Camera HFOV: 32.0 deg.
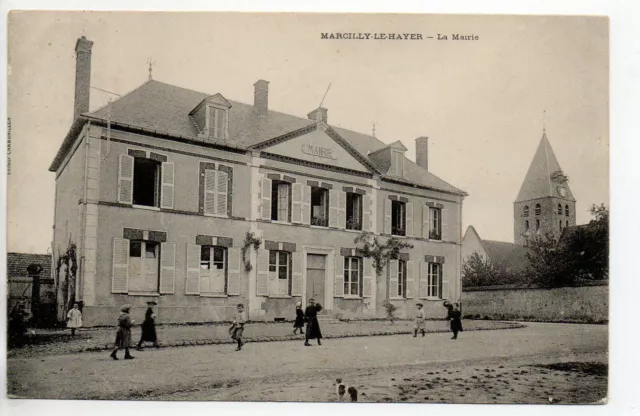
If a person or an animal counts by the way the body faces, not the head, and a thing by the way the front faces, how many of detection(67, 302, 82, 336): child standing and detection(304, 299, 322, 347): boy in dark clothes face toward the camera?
2

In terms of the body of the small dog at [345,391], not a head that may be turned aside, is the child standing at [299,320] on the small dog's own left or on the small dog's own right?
on the small dog's own right

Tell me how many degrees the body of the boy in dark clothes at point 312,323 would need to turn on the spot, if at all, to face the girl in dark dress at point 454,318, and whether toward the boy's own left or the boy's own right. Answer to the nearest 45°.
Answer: approximately 135° to the boy's own left

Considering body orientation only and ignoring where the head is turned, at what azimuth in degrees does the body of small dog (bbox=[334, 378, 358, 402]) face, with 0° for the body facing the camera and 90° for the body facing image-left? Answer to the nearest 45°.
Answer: approximately 45°

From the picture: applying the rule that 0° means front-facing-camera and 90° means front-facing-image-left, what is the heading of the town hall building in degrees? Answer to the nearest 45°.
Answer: approximately 315°

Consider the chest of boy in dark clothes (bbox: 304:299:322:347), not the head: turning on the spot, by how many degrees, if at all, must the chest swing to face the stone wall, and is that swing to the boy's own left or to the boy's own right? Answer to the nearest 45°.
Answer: approximately 135° to the boy's own left

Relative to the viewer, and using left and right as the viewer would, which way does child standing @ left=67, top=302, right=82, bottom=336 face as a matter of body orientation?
facing the viewer

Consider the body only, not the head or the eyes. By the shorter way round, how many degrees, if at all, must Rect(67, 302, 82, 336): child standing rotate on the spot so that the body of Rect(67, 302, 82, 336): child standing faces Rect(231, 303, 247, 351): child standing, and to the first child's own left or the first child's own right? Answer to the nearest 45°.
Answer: approximately 90° to the first child's own left

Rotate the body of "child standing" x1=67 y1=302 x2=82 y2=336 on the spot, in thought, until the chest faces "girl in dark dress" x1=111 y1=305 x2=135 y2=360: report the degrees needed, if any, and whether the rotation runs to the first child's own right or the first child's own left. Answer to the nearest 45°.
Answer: approximately 45° to the first child's own left

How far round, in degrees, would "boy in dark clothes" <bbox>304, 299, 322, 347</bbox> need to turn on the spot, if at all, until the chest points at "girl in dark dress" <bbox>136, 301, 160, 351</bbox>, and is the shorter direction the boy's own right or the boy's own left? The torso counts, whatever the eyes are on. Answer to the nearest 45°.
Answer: approximately 45° to the boy's own right
